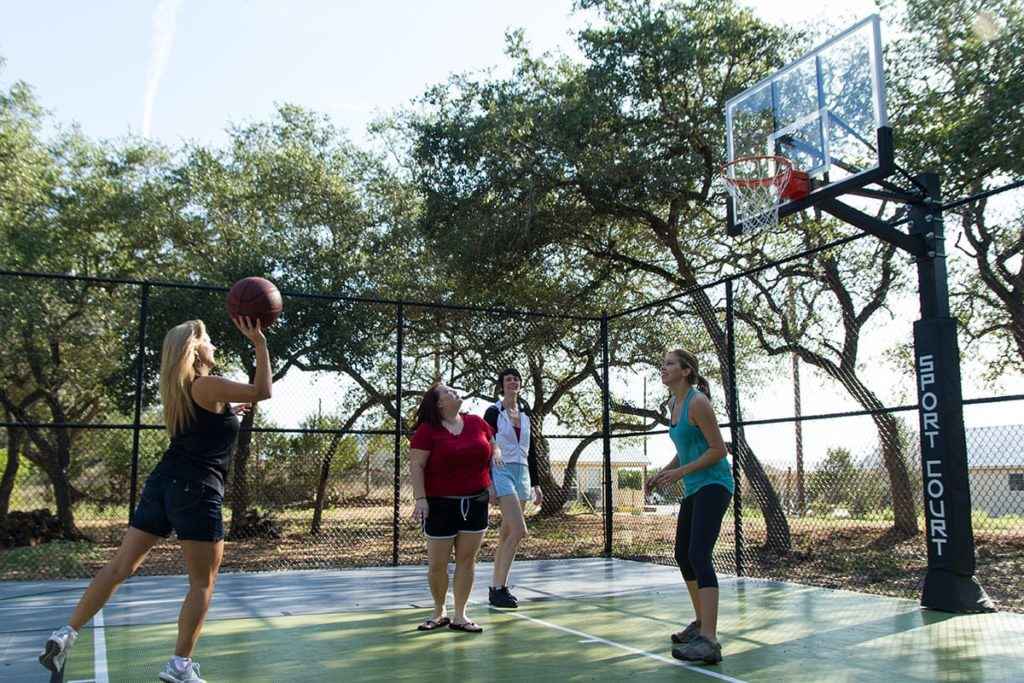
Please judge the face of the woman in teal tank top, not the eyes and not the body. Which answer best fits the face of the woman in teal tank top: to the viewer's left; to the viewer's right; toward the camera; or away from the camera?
to the viewer's left

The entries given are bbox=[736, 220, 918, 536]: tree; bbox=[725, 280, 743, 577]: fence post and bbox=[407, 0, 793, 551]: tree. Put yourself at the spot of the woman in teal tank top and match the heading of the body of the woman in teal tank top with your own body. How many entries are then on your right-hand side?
3

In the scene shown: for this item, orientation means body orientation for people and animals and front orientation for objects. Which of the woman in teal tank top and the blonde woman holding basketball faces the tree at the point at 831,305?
the blonde woman holding basketball

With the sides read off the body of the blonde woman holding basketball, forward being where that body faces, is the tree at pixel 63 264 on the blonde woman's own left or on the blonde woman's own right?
on the blonde woman's own left

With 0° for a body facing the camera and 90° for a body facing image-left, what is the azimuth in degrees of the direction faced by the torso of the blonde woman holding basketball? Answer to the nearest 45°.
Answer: approximately 225°

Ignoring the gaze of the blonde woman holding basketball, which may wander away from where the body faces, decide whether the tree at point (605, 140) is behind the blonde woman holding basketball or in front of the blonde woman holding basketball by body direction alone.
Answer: in front

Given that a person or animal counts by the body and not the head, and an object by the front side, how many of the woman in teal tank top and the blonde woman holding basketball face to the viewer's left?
1

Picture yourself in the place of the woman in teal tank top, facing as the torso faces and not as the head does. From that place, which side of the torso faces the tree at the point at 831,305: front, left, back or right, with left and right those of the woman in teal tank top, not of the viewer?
right

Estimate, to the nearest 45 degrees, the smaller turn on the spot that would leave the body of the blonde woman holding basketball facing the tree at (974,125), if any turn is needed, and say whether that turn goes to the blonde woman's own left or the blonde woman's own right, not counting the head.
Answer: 0° — they already face it

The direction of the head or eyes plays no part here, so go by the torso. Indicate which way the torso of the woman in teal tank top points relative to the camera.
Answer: to the viewer's left

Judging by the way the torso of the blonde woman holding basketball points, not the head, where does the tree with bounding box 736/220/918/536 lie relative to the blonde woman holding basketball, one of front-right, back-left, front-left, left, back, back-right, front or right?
front
